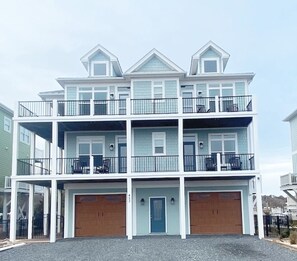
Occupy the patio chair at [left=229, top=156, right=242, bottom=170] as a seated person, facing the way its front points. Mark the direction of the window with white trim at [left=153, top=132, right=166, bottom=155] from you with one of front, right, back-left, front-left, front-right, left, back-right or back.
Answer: front-right

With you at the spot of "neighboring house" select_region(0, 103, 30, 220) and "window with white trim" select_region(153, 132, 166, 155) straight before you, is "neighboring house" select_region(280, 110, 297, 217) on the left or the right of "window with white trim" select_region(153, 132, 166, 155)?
left

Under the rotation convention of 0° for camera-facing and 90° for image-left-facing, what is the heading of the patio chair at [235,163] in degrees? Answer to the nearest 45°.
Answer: approximately 45°

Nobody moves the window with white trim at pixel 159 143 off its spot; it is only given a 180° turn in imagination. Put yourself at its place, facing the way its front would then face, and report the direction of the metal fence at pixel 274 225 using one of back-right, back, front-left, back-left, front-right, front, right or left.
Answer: right

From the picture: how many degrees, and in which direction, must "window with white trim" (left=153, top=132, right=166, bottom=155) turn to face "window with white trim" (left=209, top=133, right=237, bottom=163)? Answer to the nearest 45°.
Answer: approximately 90° to its left

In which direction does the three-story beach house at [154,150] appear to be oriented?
toward the camera

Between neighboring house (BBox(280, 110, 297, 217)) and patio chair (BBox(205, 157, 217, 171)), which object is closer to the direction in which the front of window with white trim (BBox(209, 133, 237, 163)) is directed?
the patio chair

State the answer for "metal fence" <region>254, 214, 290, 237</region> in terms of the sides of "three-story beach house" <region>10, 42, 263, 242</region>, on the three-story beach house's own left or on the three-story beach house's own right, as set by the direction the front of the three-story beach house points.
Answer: on the three-story beach house's own left

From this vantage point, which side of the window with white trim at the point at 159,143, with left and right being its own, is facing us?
front

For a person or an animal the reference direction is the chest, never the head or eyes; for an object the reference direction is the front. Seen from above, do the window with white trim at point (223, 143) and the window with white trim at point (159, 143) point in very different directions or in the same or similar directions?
same or similar directions

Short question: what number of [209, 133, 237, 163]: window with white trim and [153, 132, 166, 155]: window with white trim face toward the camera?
2
